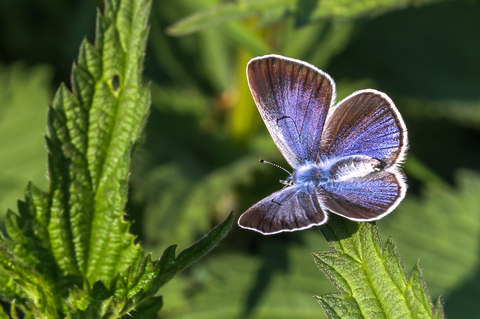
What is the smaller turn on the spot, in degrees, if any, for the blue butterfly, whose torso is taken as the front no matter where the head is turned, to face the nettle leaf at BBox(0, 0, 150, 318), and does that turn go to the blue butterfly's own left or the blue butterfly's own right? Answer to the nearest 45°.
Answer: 0° — it already faces it

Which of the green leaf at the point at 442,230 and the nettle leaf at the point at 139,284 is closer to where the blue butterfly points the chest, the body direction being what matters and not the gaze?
the nettle leaf

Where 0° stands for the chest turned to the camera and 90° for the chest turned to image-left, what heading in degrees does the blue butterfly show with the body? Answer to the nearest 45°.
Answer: approximately 90°

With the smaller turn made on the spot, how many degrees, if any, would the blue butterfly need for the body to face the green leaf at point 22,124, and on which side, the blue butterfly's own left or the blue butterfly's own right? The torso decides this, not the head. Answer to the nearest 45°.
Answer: approximately 45° to the blue butterfly's own right
